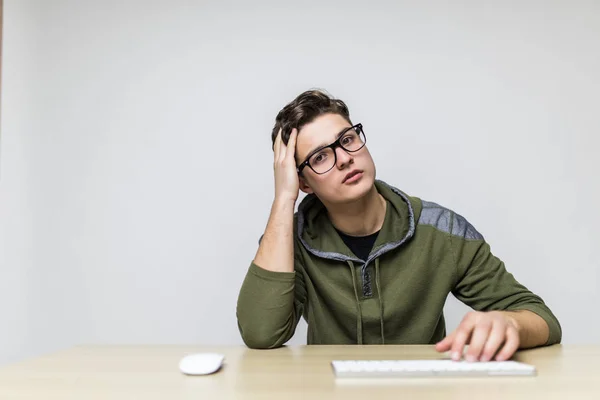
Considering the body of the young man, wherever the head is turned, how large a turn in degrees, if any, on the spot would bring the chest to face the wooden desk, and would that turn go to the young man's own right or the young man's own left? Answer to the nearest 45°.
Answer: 0° — they already face it

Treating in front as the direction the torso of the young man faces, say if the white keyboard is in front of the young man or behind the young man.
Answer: in front

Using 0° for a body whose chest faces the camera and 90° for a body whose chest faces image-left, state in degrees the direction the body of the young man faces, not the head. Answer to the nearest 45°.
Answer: approximately 0°

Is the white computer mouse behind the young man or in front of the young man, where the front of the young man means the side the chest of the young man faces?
in front
